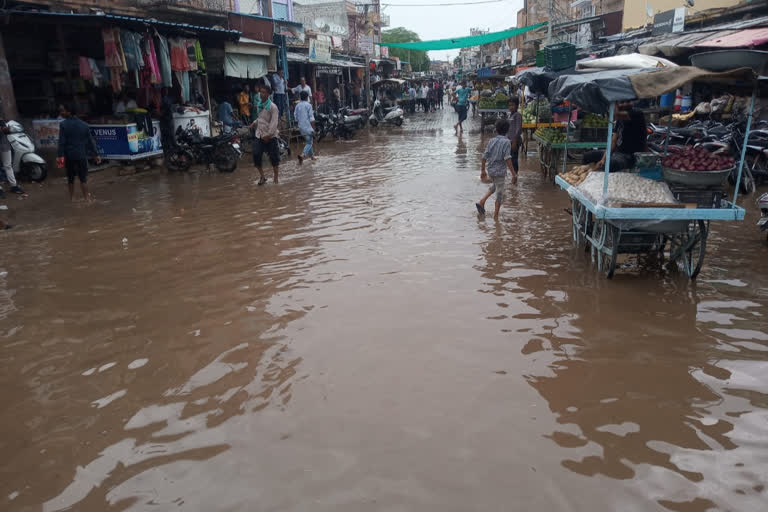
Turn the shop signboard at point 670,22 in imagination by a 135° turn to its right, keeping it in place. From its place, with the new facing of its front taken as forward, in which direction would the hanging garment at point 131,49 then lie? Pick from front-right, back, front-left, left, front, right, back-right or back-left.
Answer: back-left

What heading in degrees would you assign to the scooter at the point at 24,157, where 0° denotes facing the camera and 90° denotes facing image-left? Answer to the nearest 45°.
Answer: approximately 315°

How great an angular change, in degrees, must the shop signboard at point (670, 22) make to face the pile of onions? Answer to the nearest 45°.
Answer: approximately 45° to its left

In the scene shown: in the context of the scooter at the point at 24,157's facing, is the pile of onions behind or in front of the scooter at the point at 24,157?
in front

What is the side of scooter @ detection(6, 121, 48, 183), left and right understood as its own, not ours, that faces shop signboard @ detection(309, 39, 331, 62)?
left

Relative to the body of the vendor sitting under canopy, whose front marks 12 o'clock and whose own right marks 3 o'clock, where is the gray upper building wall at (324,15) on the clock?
The gray upper building wall is roughly at 2 o'clock from the vendor sitting under canopy.

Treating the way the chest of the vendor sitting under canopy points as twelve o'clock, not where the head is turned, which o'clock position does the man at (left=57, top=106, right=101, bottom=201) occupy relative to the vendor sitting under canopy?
The man is roughly at 12 o'clock from the vendor sitting under canopy.

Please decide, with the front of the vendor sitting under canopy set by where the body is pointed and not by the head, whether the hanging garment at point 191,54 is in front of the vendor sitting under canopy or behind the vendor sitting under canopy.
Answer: in front

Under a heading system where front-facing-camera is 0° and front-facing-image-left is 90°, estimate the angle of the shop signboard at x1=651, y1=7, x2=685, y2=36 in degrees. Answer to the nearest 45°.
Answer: approximately 45°

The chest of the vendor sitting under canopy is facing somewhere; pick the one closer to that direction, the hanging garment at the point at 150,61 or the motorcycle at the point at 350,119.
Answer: the hanging garment

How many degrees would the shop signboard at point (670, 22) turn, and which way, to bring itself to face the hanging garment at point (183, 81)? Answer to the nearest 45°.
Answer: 0° — it already faces it

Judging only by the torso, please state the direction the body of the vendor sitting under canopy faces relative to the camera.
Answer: to the viewer's left
